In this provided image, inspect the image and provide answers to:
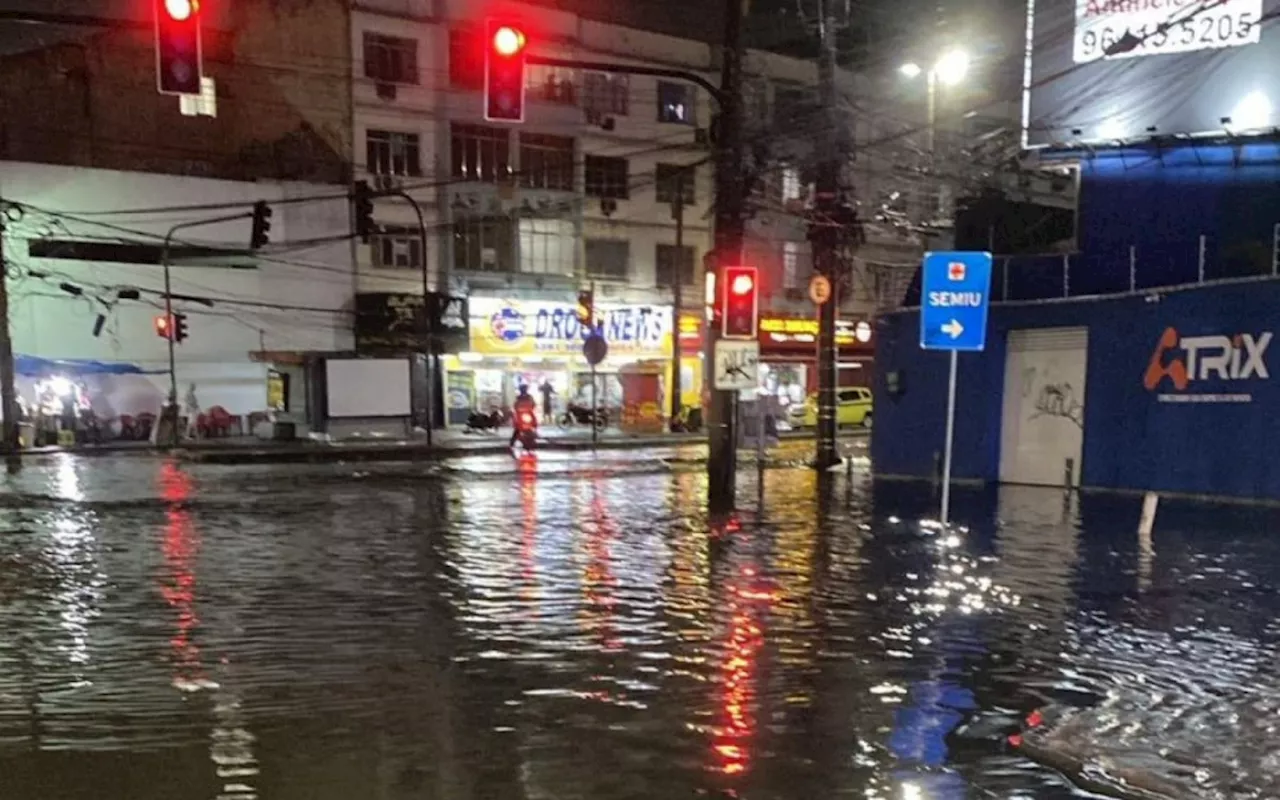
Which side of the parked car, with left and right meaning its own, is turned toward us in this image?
left

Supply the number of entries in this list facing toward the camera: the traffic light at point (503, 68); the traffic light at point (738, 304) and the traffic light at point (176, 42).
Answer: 3

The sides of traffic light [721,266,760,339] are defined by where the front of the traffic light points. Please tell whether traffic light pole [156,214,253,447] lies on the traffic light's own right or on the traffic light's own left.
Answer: on the traffic light's own right

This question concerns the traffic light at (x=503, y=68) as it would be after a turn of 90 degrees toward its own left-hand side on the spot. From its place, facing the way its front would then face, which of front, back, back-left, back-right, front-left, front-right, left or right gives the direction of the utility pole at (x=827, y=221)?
front-left

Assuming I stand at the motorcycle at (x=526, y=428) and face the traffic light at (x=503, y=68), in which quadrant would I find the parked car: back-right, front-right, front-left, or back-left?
back-left

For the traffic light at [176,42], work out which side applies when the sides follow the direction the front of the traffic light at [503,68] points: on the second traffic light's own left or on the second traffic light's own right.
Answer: on the second traffic light's own right

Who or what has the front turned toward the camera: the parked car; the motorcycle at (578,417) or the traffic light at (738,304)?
the traffic light
